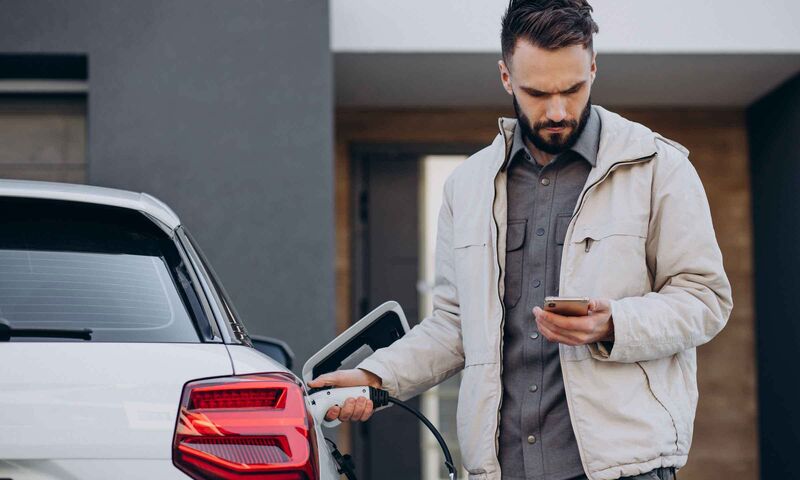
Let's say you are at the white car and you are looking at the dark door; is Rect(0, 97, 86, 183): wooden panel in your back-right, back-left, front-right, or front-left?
front-left

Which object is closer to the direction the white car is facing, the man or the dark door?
the dark door

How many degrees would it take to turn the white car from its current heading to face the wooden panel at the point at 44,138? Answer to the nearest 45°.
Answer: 0° — it already faces it

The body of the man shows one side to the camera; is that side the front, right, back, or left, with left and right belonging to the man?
front

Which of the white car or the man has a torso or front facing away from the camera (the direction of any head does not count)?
the white car

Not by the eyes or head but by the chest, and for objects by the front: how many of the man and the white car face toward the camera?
1

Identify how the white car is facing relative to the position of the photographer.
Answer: facing away from the viewer

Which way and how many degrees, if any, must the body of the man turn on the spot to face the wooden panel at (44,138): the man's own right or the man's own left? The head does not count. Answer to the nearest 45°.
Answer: approximately 135° to the man's own right
